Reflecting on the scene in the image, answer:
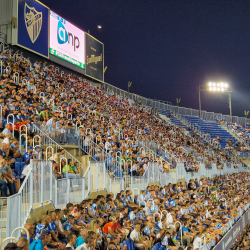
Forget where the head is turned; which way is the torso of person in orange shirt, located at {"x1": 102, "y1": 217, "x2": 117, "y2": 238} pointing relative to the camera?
to the viewer's right

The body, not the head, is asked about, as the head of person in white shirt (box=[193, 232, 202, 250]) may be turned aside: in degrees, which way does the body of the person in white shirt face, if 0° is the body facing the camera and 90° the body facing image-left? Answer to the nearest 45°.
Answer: approximately 270°

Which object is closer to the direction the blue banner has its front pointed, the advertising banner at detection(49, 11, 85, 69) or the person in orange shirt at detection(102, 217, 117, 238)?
the person in orange shirt

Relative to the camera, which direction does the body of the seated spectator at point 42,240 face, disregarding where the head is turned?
to the viewer's right

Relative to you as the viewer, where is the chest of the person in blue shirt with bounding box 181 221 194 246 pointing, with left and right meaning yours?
facing to the right of the viewer

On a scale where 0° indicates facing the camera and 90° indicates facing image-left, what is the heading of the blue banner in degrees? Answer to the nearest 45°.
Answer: approximately 315°

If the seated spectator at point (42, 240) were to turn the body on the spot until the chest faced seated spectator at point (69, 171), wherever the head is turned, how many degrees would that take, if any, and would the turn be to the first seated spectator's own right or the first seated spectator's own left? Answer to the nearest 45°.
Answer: approximately 90° to the first seated spectator's own left

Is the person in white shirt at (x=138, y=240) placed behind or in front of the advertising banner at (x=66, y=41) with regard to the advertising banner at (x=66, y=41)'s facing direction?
in front
